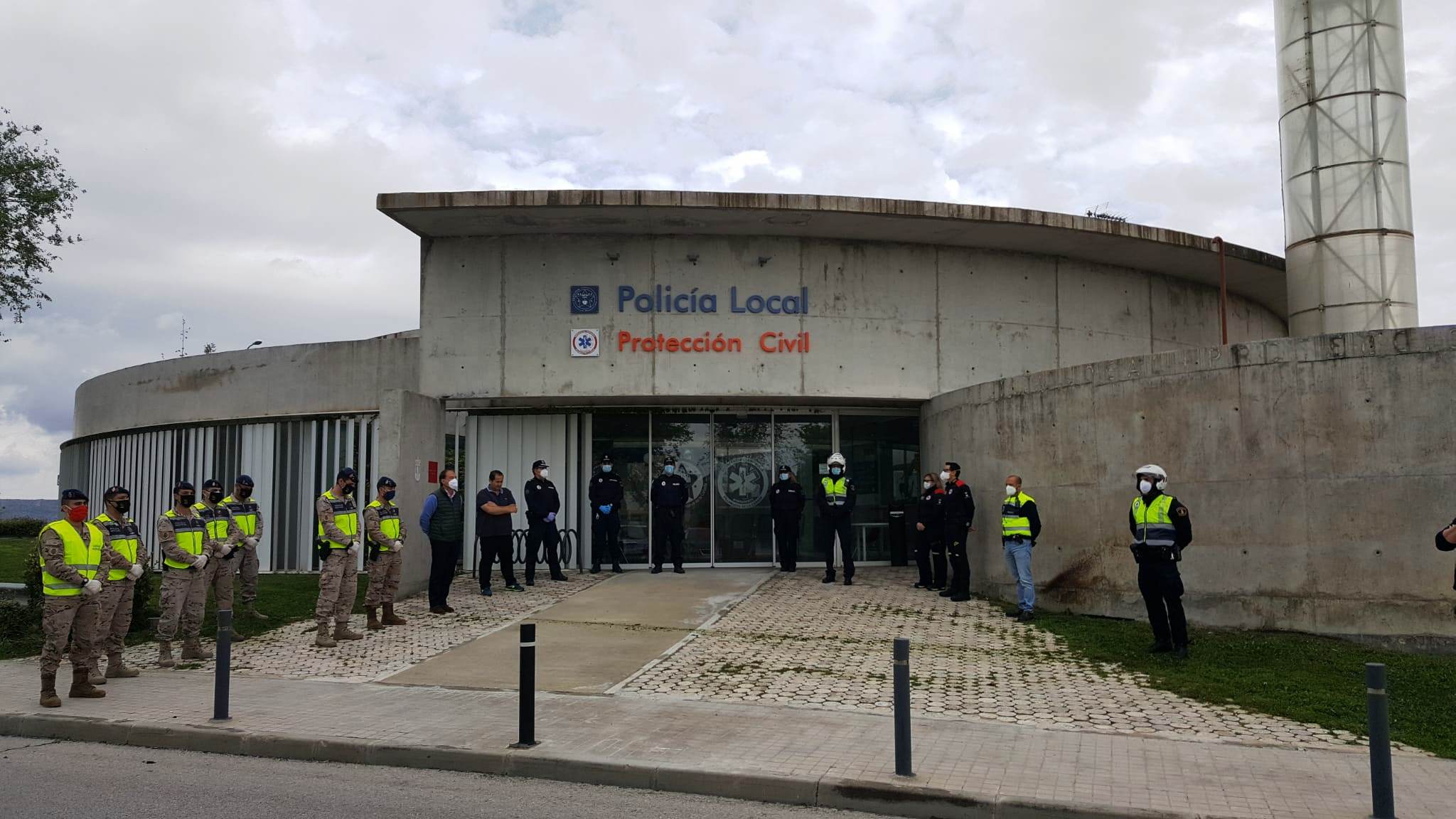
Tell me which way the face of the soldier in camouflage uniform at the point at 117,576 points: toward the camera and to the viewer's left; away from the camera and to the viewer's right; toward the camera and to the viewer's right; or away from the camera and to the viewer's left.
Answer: toward the camera and to the viewer's right

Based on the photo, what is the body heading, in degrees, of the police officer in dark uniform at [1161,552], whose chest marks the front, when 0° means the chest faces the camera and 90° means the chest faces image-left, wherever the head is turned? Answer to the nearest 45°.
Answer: approximately 45°

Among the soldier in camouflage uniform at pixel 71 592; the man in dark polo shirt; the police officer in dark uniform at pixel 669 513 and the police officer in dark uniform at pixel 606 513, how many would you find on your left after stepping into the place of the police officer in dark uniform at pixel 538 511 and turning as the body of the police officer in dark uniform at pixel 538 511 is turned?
2

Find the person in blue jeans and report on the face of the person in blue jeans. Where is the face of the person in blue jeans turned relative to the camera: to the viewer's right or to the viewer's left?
to the viewer's left

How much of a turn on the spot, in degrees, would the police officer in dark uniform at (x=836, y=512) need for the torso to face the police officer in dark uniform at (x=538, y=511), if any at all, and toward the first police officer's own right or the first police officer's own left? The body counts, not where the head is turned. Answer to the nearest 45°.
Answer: approximately 90° to the first police officer's own right

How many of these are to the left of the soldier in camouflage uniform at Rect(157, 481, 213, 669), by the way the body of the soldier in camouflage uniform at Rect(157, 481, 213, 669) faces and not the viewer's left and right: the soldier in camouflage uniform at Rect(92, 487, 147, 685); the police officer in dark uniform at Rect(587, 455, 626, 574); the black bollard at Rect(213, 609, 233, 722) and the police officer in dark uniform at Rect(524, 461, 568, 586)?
2

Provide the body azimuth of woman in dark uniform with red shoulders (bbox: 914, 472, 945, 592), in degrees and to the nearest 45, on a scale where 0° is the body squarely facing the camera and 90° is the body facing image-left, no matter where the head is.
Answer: approximately 45°

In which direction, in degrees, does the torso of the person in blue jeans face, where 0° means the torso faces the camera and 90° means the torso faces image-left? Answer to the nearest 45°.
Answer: approximately 45°

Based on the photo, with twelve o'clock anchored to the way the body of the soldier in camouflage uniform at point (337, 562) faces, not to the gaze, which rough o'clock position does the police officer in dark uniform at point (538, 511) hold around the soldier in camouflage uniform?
The police officer in dark uniform is roughly at 9 o'clock from the soldier in camouflage uniform.

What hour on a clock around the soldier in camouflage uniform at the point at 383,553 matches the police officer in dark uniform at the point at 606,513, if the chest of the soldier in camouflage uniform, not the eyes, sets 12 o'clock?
The police officer in dark uniform is roughly at 9 o'clock from the soldier in camouflage uniform.

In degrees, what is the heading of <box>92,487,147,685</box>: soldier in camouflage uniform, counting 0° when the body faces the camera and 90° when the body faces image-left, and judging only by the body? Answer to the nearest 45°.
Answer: approximately 315°

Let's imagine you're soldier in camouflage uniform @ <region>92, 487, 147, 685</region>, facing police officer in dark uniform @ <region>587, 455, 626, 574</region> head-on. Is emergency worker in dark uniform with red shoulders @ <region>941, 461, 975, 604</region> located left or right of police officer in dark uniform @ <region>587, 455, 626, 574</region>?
right
